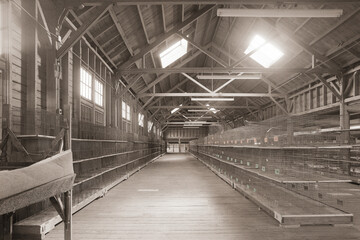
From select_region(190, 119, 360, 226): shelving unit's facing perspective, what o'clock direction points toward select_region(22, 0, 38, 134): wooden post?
The wooden post is roughly at 11 o'clock from the shelving unit.

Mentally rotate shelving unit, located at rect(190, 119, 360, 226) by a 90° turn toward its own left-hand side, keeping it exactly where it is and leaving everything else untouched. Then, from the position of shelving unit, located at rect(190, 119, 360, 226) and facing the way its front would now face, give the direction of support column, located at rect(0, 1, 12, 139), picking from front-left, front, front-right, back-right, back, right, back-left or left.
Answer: front-right

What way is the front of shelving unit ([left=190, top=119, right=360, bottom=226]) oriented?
to the viewer's left

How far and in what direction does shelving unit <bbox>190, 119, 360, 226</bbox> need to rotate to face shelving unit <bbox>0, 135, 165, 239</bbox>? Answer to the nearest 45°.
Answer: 0° — it already faces it

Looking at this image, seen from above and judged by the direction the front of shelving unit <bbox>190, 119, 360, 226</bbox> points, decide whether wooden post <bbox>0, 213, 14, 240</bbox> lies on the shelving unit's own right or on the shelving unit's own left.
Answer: on the shelving unit's own left
